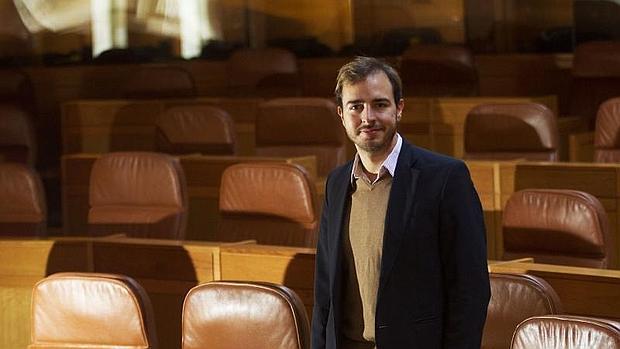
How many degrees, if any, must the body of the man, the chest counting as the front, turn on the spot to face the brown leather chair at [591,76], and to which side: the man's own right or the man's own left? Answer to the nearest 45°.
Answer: approximately 135° to the man's own right

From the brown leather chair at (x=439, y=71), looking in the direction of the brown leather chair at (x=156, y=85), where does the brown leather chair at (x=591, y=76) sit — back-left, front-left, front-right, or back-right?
back-left

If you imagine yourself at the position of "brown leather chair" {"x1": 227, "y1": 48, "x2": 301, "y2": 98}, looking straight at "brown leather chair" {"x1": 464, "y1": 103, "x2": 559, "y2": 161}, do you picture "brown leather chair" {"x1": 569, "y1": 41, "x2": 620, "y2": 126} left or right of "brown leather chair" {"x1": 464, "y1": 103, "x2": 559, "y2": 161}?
left

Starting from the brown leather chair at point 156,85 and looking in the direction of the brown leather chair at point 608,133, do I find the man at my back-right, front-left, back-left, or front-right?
front-right
